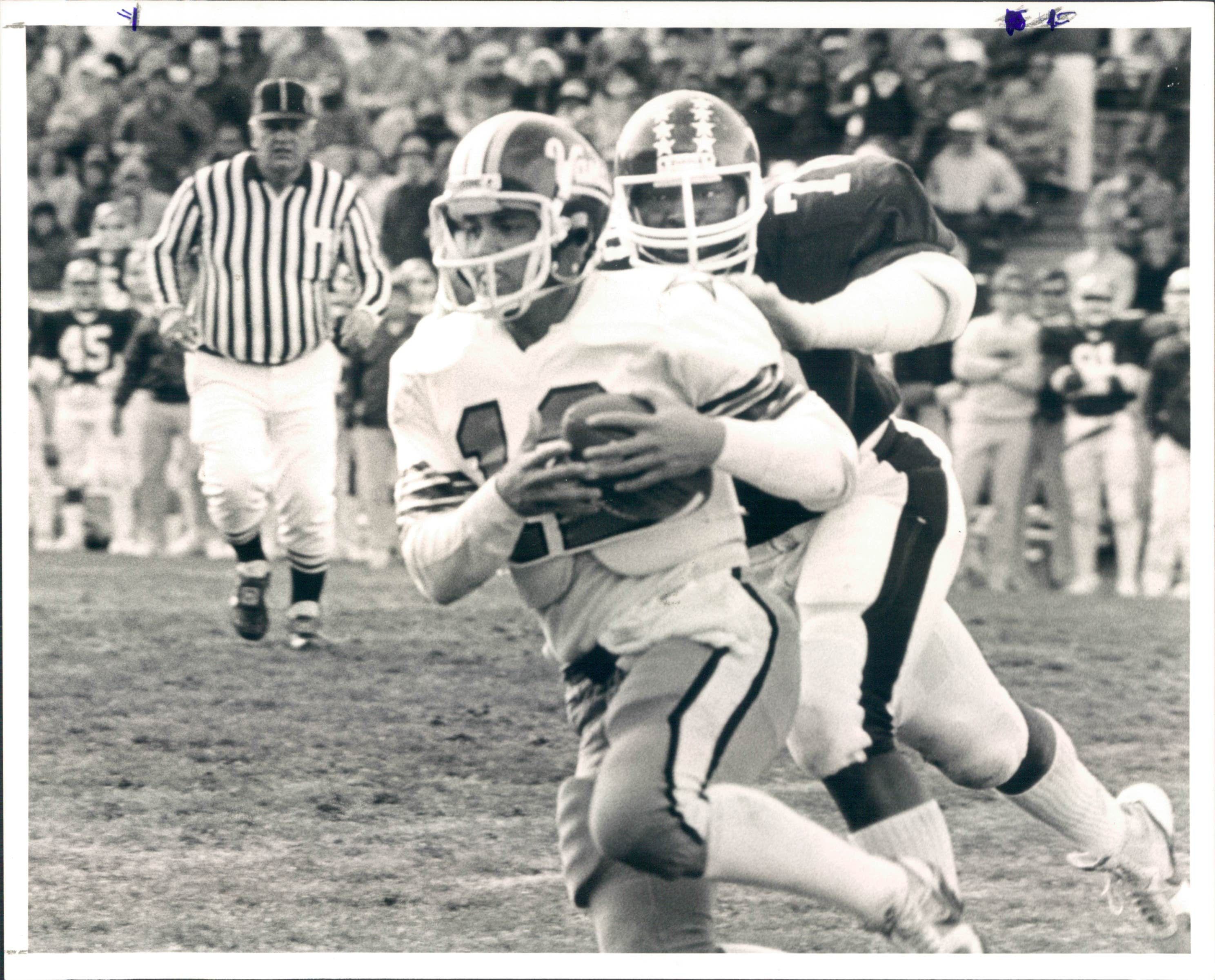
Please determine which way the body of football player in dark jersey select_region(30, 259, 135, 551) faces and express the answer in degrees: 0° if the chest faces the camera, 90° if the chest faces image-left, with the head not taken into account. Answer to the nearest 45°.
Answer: approximately 0°

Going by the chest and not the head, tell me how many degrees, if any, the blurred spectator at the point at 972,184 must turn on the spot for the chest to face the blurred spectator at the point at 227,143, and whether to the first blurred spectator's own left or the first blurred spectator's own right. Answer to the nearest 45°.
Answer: approximately 90° to the first blurred spectator's own right

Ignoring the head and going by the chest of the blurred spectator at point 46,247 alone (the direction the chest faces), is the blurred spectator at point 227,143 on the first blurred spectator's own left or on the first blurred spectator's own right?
on the first blurred spectator's own left

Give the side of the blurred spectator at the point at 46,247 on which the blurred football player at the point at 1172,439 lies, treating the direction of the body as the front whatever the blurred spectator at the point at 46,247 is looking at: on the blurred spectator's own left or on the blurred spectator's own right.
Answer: on the blurred spectator's own left
